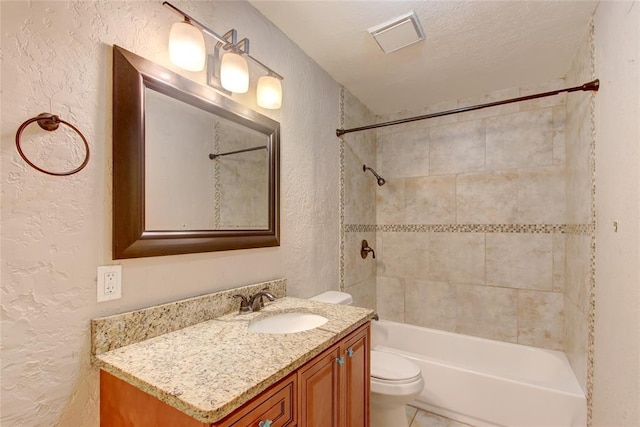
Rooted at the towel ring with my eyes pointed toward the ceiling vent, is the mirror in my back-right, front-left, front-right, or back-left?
front-left

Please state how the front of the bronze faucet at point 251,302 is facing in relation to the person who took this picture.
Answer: facing the viewer and to the right of the viewer

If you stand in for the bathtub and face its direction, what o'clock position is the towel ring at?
The towel ring is roughly at 1 o'clock from the bathtub.

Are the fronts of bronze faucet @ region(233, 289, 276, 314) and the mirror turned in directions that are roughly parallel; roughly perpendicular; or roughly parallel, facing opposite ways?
roughly parallel

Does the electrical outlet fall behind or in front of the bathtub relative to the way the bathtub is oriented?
in front

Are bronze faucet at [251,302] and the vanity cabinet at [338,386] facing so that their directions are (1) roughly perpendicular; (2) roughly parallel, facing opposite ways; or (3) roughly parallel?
roughly parallel

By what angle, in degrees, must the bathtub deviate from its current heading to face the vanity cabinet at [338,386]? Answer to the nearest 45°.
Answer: approximately 45° to its right

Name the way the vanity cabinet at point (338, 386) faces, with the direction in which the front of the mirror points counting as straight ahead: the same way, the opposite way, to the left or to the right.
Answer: the same way

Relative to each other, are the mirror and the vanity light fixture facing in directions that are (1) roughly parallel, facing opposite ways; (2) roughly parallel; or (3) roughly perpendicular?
roughly parallel

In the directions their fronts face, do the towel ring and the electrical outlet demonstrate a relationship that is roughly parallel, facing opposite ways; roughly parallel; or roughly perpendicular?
roughly parallel

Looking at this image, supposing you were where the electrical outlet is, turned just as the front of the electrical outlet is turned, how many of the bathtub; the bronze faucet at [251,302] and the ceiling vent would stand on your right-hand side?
0

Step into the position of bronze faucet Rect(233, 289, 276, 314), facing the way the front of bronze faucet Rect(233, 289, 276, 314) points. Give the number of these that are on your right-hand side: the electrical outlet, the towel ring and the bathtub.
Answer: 2

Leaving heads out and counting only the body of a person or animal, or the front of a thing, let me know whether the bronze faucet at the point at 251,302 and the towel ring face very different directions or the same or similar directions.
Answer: same or similar directions

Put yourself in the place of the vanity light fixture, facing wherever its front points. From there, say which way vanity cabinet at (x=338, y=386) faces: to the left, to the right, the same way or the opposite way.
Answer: the same way

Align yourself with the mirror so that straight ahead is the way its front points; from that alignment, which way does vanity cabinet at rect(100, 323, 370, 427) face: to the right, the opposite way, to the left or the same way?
the same way
